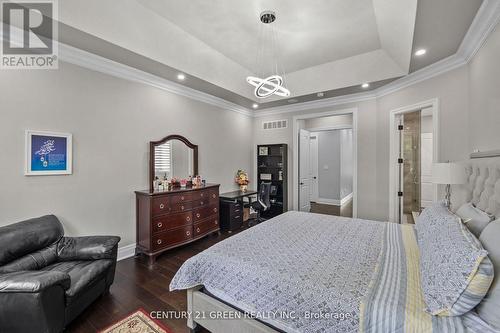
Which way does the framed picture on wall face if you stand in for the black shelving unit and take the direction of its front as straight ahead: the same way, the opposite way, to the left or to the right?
to the left

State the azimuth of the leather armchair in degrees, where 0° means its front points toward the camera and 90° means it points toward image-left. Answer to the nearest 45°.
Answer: approximately 315°

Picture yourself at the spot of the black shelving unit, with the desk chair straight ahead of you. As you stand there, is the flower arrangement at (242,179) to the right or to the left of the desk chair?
right

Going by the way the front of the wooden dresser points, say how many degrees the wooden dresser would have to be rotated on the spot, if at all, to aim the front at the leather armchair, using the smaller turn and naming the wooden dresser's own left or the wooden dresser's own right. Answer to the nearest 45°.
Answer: approximately 90° to the wooden dresser's own right

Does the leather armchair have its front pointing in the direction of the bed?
yes
